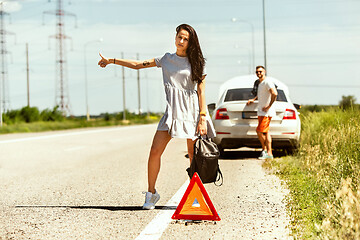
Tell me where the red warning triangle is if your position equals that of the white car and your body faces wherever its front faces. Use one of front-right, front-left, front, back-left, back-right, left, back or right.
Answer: back

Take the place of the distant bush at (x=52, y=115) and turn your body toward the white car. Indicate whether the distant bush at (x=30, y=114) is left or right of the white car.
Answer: right

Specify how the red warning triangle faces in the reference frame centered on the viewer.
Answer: facing the viewer

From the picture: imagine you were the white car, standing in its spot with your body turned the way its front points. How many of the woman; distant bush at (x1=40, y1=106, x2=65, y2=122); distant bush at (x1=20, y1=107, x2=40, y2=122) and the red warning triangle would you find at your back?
2

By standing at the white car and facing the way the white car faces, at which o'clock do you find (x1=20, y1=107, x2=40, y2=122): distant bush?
The distant bush is roughly at 11 o'clock from the white car.

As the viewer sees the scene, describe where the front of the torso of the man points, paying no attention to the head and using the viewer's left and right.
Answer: facing the viewer and to the left of the viewer

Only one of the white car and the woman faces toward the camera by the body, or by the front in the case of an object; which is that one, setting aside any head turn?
the woman

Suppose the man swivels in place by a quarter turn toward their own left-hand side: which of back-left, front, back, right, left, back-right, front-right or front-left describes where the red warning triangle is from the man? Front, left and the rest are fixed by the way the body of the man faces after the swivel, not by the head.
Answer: front-right

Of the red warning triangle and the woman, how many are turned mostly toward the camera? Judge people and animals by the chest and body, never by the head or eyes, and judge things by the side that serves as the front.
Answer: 2

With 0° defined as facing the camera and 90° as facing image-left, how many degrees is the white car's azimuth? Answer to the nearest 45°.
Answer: approximately 180°

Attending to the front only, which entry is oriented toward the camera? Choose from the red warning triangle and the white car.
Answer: the red warning triangle

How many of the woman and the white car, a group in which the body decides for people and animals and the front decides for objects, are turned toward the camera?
1

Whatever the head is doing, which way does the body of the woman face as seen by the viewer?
toward the camera

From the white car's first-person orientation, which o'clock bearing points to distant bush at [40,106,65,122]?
The distant bush is roughly at 11 o'clock from the white car.

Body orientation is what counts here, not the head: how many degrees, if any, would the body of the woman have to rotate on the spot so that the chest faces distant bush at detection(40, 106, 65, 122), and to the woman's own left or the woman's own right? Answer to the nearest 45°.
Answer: approximately 180°
